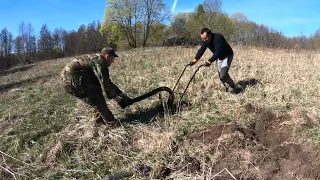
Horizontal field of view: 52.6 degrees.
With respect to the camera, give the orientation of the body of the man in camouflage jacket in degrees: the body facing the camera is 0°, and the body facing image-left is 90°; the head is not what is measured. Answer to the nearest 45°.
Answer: approximately 270°

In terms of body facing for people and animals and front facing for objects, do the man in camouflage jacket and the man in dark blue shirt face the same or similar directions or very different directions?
very different directions

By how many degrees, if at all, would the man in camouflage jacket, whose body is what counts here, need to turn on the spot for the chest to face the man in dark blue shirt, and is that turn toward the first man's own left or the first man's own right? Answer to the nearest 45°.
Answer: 0° — they already face them

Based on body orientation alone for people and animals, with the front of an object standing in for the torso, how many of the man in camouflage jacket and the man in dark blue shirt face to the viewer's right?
1

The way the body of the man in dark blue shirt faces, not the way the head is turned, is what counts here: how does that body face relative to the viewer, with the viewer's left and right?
facing the viewer and to the left of the viewer

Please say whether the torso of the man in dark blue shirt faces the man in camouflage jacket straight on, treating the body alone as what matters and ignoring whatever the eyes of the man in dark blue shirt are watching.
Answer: yes

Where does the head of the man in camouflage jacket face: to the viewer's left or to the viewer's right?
to the viewer's right
